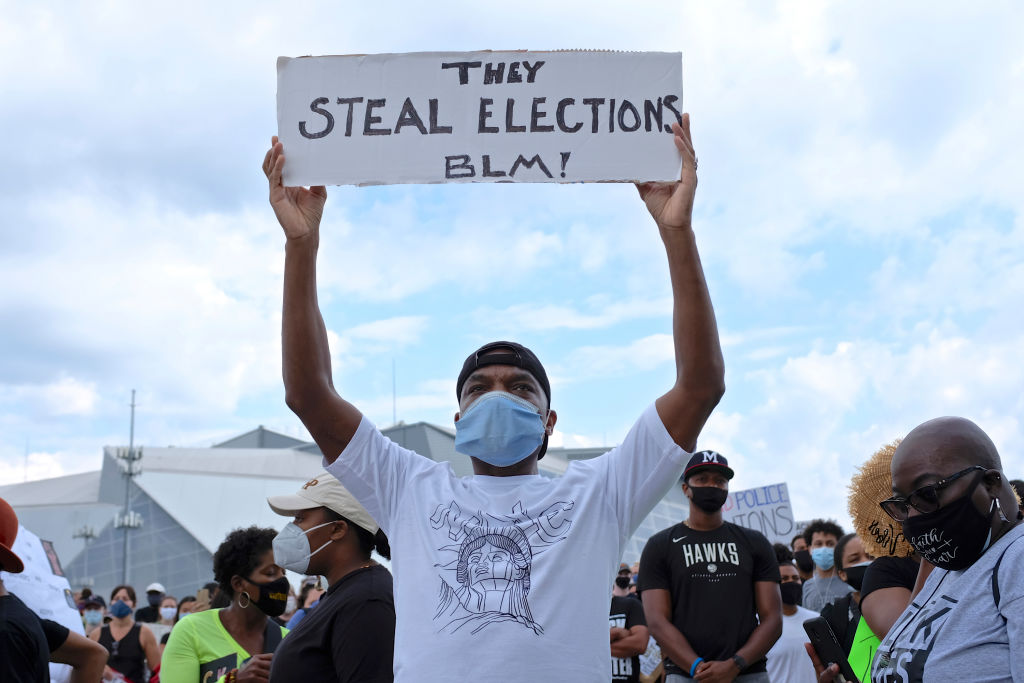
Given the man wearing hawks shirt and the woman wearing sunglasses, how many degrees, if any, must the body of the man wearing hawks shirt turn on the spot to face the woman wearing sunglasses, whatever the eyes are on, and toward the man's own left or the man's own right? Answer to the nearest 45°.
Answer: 0° — they already face them

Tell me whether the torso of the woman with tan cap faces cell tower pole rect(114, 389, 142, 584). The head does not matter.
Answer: no

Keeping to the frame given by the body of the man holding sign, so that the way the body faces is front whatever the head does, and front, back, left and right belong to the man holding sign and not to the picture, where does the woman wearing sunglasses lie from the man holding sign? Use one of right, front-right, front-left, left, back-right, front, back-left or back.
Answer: left

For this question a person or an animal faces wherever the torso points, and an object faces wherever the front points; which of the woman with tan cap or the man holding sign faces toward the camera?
the man holding sign

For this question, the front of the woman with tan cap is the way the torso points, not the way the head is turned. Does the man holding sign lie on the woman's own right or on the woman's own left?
on the woman's own left

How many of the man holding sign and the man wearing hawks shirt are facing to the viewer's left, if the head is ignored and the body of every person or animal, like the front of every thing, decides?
0

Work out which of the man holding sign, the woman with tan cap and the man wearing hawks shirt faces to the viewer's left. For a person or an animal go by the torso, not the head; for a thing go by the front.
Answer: the woman with tan cap

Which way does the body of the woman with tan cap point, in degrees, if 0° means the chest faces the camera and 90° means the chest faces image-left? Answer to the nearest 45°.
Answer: approximately 90°

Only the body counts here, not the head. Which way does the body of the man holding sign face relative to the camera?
toward the camera

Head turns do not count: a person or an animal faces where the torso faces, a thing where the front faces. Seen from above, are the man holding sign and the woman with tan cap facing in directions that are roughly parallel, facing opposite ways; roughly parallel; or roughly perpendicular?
roughly perpendicular

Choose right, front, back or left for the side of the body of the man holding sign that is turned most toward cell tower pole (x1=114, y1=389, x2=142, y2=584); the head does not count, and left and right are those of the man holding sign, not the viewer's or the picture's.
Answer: back

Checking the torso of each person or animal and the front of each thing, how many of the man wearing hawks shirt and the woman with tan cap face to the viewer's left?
1

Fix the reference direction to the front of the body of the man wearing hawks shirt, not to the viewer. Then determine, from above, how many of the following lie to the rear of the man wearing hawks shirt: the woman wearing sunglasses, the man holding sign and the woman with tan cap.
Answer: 0

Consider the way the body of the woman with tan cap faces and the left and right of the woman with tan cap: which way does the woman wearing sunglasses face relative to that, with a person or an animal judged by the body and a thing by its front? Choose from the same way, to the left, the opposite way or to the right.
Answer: the same way

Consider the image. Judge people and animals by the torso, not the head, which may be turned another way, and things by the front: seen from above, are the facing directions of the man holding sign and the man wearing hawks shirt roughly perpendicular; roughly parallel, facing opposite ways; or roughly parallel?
roughly parallel
